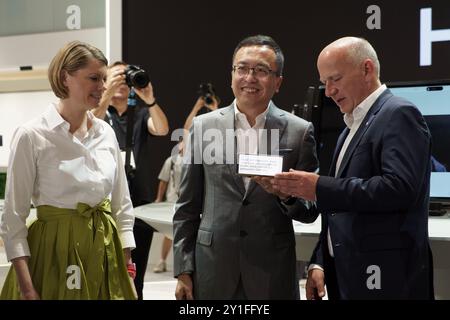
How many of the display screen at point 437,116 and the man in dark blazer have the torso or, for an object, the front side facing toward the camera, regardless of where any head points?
1

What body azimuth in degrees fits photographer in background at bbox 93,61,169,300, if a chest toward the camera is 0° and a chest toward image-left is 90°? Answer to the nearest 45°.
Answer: approximately 315°

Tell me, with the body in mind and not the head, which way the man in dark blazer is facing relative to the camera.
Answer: to the viewer's left

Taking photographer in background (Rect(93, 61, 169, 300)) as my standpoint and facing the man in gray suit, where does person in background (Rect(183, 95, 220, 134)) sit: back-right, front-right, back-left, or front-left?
back-left

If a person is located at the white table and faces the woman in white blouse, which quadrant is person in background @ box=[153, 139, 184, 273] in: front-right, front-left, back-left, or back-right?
back-right

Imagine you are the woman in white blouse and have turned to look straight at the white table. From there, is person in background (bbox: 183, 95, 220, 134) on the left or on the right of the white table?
left

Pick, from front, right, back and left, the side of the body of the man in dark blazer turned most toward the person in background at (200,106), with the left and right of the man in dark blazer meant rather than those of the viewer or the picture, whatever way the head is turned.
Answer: right

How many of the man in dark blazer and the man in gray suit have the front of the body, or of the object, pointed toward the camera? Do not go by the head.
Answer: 1
